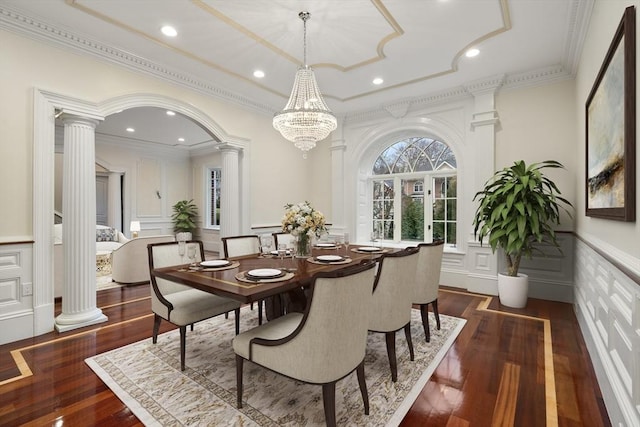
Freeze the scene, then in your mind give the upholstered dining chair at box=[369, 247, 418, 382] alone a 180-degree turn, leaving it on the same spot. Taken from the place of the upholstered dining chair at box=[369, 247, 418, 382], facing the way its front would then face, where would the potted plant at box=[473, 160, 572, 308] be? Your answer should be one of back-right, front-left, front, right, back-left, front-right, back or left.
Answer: left

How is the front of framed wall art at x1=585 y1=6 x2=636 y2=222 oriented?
to the viewer's left

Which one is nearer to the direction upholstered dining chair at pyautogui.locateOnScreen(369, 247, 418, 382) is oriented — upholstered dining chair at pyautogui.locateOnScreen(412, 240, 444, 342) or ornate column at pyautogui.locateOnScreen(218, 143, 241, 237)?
the ornate column

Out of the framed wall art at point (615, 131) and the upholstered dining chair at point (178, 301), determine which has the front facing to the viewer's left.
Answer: the framed wall art

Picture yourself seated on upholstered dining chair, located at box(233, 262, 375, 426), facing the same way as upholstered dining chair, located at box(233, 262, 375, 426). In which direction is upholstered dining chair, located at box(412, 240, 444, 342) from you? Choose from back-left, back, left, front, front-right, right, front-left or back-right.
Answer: right

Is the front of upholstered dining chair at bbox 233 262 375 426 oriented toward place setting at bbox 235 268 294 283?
yes

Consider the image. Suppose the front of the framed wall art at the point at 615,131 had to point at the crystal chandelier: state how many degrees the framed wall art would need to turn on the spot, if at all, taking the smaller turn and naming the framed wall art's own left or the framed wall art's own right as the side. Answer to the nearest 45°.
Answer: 0° — it already faces it

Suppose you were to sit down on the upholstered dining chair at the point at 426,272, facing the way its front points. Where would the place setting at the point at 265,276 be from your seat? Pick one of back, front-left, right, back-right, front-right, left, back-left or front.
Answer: left

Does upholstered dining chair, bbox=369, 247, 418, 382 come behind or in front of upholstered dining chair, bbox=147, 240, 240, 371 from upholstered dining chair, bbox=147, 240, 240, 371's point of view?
in front

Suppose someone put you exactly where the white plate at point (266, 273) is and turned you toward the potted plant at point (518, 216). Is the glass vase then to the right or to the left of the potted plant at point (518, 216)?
left

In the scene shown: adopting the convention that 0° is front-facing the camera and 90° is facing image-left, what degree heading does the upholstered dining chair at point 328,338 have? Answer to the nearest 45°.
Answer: approximately 135°

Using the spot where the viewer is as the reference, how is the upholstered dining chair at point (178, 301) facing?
facing the viewer and to the right of the viewer

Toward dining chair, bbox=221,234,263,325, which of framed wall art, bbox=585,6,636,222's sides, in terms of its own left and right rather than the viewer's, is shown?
front

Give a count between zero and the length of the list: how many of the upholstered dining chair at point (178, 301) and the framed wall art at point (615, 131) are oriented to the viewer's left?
1

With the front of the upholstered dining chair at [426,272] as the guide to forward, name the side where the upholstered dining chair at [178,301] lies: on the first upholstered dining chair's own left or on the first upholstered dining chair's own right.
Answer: on the first upholstered dining chair's own left

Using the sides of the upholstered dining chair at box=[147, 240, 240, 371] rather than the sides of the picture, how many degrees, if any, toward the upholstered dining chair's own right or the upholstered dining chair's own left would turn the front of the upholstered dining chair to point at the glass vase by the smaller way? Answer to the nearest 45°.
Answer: approximately 45° to the upholstered dining chair's own left

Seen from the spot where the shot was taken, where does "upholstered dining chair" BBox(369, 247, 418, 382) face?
facing away from the viewer and to the left of the viewer

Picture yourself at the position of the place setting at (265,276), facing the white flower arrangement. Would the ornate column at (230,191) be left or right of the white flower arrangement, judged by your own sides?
left
